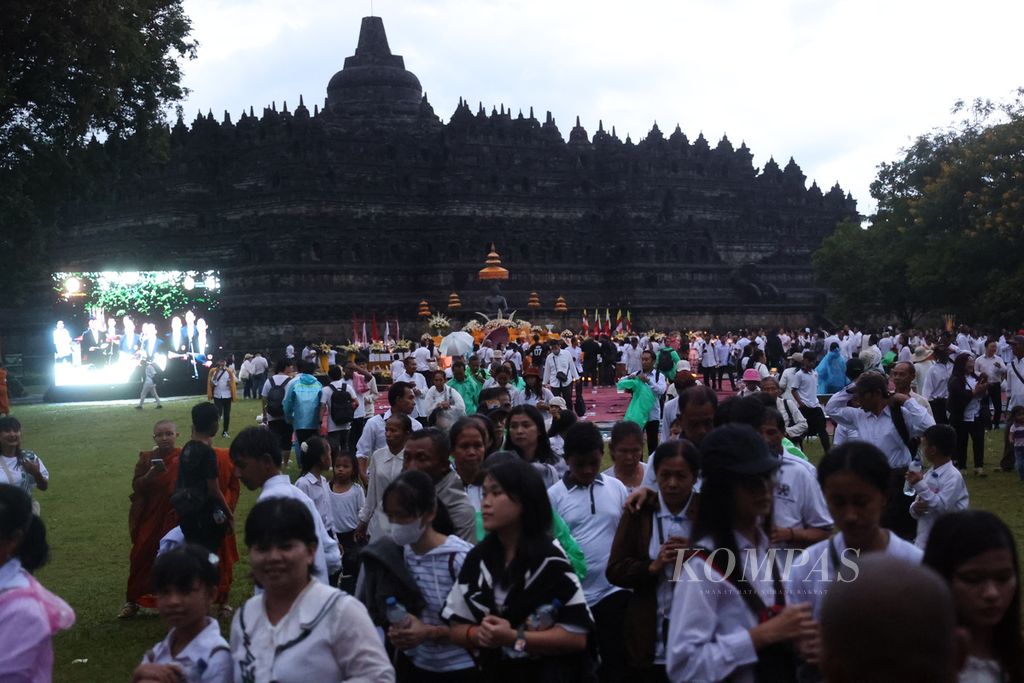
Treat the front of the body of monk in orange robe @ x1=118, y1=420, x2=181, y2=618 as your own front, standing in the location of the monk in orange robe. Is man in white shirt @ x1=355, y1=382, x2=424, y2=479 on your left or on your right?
on your left

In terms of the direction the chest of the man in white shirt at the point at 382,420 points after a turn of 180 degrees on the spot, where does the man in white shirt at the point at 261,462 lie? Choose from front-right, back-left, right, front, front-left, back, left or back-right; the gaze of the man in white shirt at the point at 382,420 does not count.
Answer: back-left

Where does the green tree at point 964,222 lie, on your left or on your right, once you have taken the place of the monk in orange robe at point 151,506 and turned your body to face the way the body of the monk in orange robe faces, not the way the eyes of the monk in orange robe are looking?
on your left

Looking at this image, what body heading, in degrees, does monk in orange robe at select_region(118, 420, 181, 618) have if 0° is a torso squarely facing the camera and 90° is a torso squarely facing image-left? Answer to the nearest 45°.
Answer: approximately 0°

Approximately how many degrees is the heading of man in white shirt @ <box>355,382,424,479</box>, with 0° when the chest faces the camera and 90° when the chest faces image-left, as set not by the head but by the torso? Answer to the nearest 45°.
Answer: approximately 315°

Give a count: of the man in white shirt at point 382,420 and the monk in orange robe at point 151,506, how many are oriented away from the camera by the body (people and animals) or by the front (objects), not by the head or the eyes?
0

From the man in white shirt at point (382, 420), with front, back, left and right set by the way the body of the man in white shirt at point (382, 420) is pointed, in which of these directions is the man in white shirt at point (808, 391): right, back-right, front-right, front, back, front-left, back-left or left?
left

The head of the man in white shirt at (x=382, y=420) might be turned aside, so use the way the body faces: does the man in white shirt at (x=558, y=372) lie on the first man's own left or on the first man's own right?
on the first man's own left

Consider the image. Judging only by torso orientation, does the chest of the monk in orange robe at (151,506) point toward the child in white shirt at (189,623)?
yes

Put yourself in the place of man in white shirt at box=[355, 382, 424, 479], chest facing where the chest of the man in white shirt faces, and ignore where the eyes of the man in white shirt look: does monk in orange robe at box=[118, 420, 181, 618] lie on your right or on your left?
on your right

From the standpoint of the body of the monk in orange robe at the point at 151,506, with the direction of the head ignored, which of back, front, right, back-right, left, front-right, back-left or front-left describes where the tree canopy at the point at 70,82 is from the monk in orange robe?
back

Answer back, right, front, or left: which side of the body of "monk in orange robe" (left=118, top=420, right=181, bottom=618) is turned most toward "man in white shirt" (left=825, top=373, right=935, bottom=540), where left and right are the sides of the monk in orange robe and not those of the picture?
left
